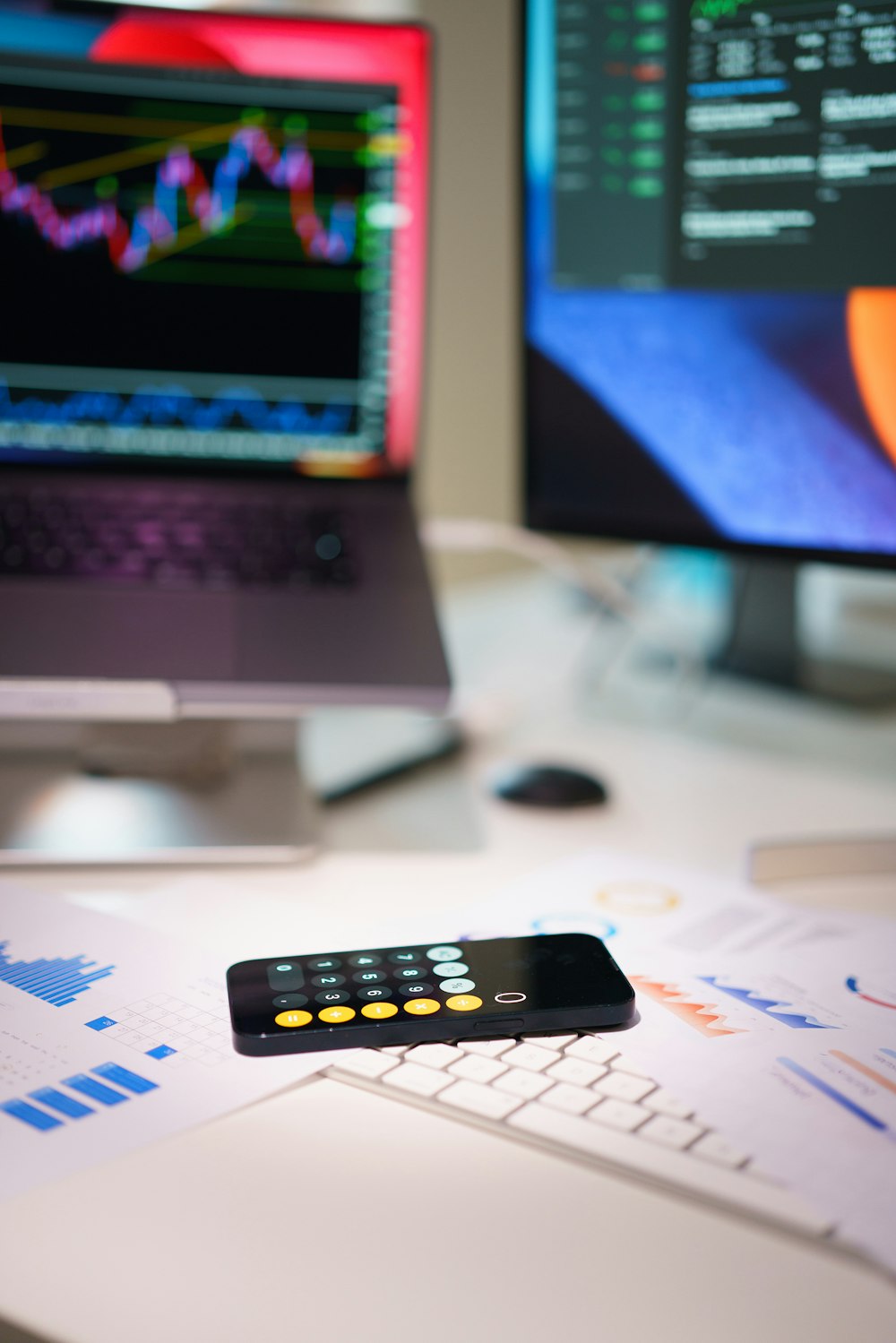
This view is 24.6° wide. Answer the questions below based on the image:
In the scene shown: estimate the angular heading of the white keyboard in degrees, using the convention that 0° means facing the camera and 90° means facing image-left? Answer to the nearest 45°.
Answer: approximately 45°

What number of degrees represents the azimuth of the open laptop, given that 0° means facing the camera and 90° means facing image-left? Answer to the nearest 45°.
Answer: approximately 0°

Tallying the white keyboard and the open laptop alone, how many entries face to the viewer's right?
0

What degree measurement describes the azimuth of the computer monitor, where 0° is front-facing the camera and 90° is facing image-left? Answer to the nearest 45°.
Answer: approximately 45°

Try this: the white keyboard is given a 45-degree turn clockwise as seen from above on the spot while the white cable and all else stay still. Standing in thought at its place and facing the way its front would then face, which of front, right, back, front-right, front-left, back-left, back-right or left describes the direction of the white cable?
right
